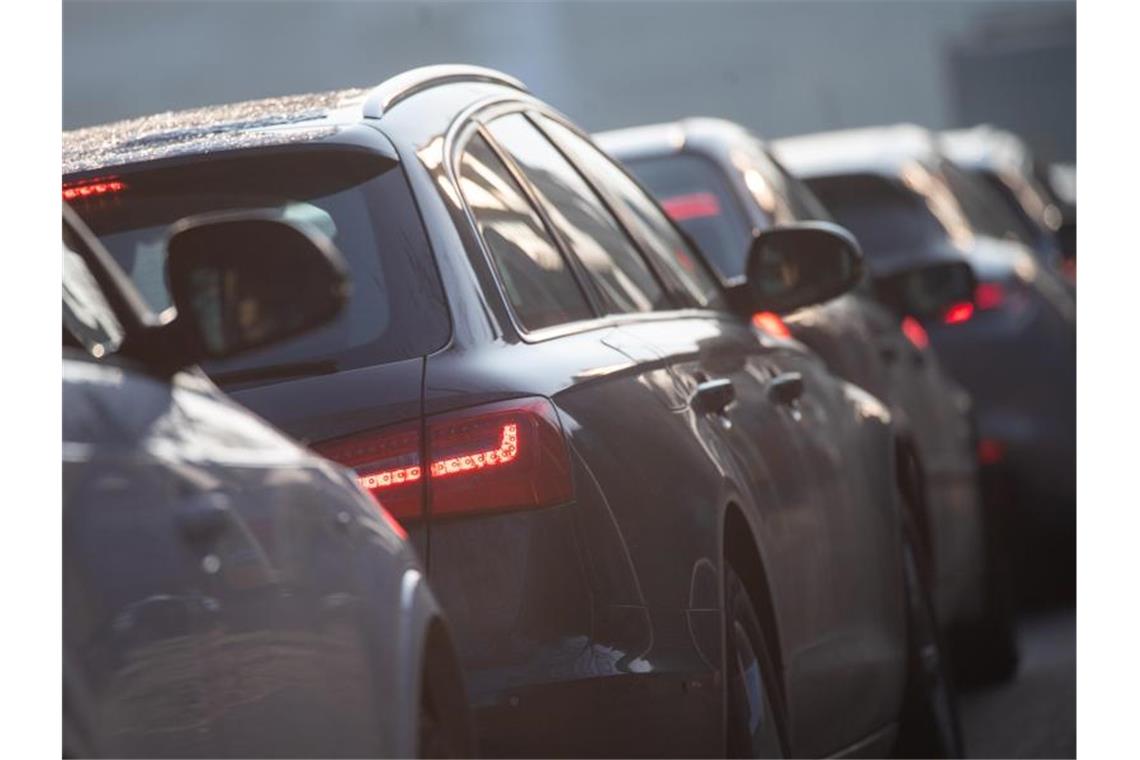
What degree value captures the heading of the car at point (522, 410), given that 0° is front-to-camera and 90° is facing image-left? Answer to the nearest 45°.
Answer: approximately 225°

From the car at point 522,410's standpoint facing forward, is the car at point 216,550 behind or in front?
behind

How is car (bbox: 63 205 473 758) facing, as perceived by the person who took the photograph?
facing away from the viewer and to the right of the viewer
